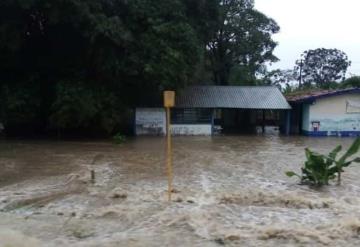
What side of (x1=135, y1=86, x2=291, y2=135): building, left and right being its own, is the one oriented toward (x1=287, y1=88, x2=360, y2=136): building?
left

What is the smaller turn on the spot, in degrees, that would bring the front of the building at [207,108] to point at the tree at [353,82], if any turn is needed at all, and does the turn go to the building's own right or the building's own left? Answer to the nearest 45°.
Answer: approximately 135° to the building's own left

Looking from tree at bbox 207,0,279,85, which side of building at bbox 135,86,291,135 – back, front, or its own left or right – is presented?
back

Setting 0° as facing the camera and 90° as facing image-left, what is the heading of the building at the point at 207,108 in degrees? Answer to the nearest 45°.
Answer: approximately 0°

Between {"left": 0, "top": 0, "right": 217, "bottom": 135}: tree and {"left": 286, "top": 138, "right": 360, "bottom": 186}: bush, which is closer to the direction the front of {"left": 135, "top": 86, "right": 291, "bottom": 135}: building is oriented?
the bush

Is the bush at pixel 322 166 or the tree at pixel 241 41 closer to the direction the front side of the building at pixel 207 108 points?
the bush
